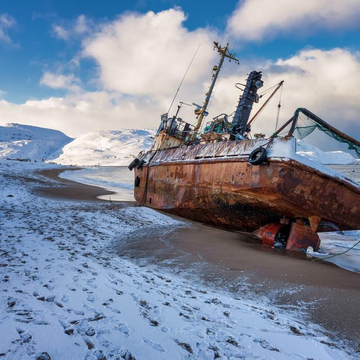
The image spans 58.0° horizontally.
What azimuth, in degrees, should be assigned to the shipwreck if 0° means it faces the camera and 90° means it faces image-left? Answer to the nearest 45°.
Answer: approximately 135°
